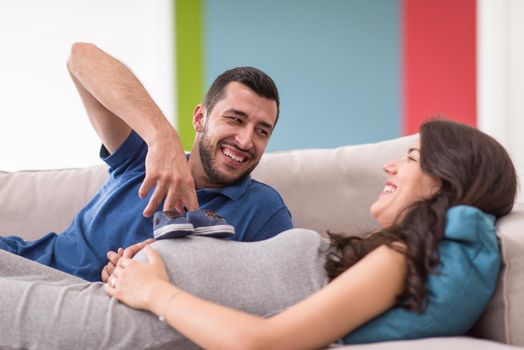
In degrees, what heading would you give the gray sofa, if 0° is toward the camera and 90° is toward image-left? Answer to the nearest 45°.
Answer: approximately 0°

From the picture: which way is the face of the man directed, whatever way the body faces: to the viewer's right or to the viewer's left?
to the viewer's right
